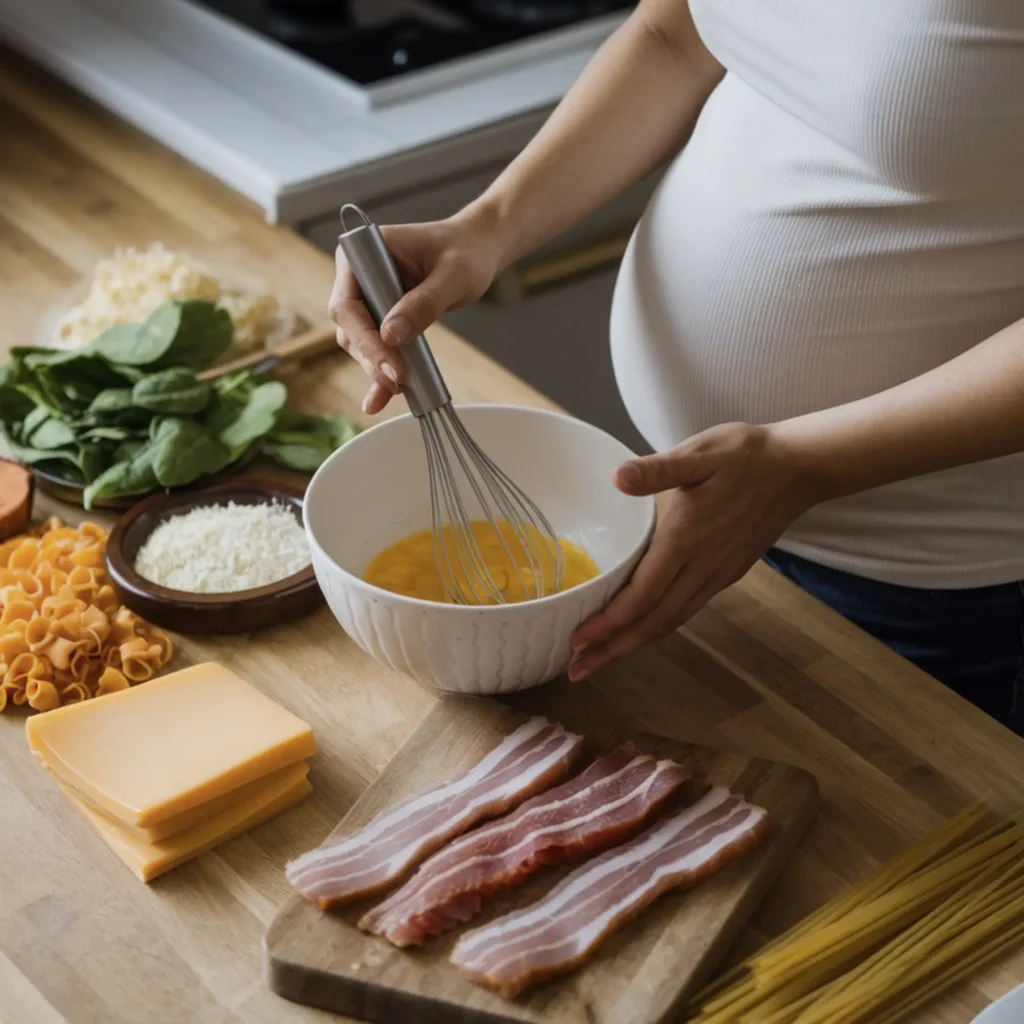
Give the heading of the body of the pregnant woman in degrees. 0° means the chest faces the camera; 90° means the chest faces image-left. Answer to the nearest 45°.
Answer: approximately 45°
